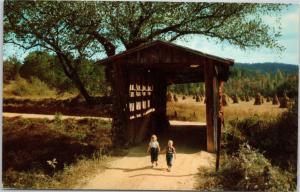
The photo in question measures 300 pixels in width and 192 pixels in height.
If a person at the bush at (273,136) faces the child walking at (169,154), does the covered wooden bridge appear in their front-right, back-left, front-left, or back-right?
front-right

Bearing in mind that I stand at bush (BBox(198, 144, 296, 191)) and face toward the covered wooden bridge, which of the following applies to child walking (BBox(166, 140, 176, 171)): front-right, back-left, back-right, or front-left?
front-left

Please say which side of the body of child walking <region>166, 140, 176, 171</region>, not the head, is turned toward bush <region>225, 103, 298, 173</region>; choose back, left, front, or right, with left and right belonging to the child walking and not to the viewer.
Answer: left

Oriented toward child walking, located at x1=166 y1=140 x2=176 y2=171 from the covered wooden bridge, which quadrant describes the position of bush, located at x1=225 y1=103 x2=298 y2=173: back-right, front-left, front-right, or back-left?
front-left

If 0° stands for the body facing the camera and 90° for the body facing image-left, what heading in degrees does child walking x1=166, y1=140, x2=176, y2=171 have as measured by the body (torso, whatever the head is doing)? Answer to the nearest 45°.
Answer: approximately 0°

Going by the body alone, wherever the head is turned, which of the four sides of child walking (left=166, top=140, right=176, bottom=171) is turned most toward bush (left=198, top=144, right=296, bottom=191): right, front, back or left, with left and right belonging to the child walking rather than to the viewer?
left
